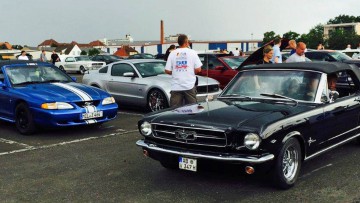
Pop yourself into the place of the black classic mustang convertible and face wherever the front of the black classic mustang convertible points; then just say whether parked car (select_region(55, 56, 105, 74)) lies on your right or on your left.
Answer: on your right

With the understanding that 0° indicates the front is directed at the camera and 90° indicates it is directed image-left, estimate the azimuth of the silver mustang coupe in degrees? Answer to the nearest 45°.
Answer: approximately 315°

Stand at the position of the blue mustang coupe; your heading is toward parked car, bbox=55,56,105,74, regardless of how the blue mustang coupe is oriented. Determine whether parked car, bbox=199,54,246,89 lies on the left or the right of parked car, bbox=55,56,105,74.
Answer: right

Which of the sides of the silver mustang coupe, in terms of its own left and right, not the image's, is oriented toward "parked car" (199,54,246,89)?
left

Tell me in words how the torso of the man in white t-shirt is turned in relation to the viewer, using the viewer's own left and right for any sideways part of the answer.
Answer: facing away from the viewer

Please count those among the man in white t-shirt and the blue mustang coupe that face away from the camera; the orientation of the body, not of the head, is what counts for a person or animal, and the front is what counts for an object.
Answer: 1

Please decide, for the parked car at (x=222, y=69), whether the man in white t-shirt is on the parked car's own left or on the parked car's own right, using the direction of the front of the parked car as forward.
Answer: on the parked car's own right

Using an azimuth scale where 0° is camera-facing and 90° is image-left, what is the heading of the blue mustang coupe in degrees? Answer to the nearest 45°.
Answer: approximately 315°

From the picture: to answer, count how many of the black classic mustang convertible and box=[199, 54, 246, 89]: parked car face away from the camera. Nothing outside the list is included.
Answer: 0

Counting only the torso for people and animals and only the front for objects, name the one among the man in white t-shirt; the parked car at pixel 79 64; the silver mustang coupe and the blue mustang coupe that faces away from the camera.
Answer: the man in white t-shirt

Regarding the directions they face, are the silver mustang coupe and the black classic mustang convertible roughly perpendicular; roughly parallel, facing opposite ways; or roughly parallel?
roughly perpendicular

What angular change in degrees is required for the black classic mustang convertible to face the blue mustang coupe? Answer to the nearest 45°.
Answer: approximately 90° to its right

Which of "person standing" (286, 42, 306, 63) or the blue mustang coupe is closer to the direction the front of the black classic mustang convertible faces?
the blue mustang coupe
